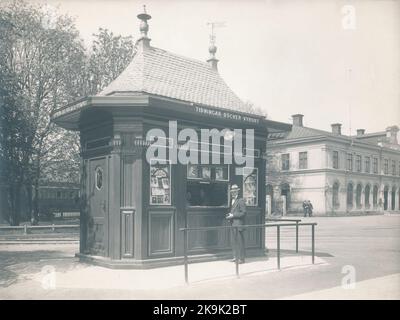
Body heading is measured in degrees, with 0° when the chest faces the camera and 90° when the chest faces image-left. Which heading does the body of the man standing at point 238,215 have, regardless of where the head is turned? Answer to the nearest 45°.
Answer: approximately 45°

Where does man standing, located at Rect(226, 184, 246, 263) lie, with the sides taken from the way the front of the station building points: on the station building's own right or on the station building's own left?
on the station building's own right

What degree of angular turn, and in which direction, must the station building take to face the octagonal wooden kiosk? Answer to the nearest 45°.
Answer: approximately 45° to its right

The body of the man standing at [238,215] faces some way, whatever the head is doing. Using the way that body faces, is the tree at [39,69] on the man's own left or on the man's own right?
on the man's own right

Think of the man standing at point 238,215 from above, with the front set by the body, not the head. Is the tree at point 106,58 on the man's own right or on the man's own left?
on the man's own right

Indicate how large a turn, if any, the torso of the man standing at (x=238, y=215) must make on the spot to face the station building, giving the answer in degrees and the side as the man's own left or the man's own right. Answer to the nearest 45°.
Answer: approximately 135° to the man's own right

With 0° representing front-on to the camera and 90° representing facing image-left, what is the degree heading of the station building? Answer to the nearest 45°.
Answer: approximately 315°

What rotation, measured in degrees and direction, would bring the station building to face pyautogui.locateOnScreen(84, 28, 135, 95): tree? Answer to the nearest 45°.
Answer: approximately 45° to its right
